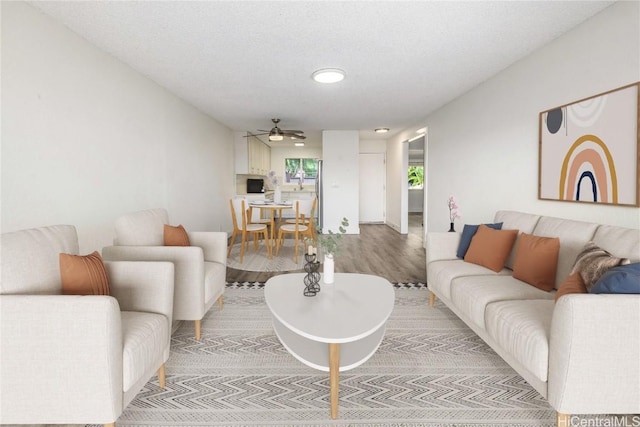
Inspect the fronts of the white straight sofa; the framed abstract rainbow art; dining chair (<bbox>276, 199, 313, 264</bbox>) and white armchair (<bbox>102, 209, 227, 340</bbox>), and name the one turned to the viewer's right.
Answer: the white armchair

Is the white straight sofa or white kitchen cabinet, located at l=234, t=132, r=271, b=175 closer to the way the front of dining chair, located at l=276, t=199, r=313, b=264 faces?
the white kitchen cabinet

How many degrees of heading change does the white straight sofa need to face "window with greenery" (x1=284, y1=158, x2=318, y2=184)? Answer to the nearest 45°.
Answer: approximately 90° to its right

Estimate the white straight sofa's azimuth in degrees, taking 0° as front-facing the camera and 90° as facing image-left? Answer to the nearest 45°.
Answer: approximately 45°

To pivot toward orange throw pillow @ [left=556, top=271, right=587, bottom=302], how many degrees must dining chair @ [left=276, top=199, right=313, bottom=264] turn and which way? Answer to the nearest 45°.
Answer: approximately 135° to its left

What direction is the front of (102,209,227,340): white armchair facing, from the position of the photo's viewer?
facing to the right of the viewer

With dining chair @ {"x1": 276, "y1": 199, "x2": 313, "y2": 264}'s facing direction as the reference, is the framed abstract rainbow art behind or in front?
behind

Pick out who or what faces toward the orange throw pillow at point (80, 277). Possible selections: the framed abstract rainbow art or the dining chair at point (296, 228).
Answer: the framed abstract rainbow art

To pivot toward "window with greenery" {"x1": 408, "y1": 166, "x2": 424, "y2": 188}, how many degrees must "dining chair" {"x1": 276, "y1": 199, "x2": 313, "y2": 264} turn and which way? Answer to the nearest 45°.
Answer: approximately 90° to its right

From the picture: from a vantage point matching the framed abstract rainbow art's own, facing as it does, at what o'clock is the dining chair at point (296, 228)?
The dining chair is roughly at 2 o'clock from the framed abstract rainbow art.

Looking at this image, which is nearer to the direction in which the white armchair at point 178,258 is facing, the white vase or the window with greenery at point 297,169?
the white vase

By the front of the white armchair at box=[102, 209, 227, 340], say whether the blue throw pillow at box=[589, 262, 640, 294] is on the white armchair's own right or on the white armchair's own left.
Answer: on the white armchair's own right

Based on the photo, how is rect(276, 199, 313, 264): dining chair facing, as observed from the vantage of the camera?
facing away from the viewer and to the left of the viewer
